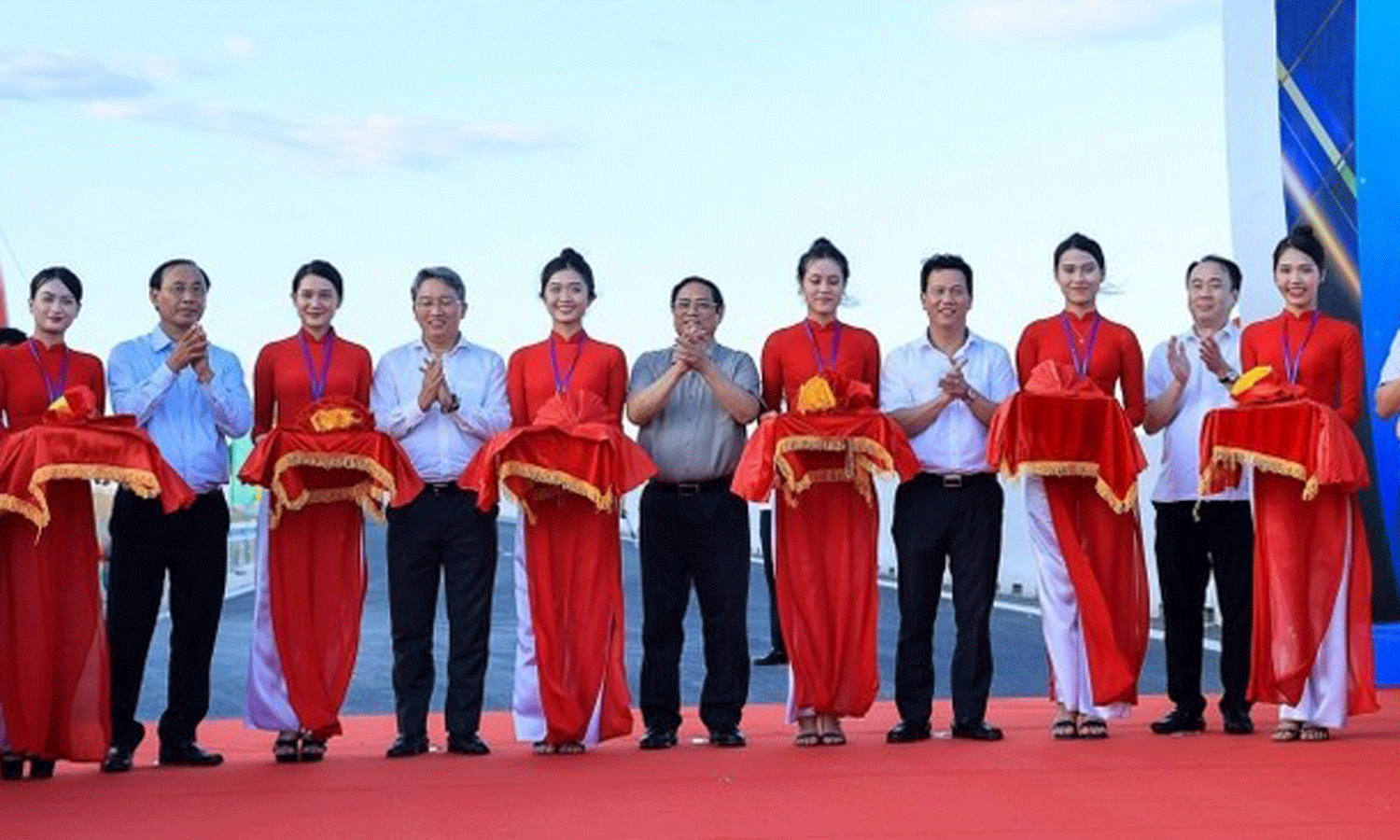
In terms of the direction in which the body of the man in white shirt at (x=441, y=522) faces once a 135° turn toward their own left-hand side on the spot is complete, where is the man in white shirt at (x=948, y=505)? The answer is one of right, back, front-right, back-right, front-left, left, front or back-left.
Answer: front-right

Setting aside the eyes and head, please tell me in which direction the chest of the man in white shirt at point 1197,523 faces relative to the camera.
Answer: toward the camera

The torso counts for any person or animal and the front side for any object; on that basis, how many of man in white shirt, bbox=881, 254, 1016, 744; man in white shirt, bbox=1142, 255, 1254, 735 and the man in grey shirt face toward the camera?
3

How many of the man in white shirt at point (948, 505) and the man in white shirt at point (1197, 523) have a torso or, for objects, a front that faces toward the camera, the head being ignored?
2

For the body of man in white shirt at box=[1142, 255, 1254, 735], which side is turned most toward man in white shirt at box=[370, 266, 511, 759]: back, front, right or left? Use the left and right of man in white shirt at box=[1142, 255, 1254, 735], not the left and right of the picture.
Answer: right

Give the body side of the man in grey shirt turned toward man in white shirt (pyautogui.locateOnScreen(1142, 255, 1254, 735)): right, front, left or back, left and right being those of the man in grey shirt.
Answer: left

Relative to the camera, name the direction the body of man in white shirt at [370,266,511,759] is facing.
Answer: toward the camera

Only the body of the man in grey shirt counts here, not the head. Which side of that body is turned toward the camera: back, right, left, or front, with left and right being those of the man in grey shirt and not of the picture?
front

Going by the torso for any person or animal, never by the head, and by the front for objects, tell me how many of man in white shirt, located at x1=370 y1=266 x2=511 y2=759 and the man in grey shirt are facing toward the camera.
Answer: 2
